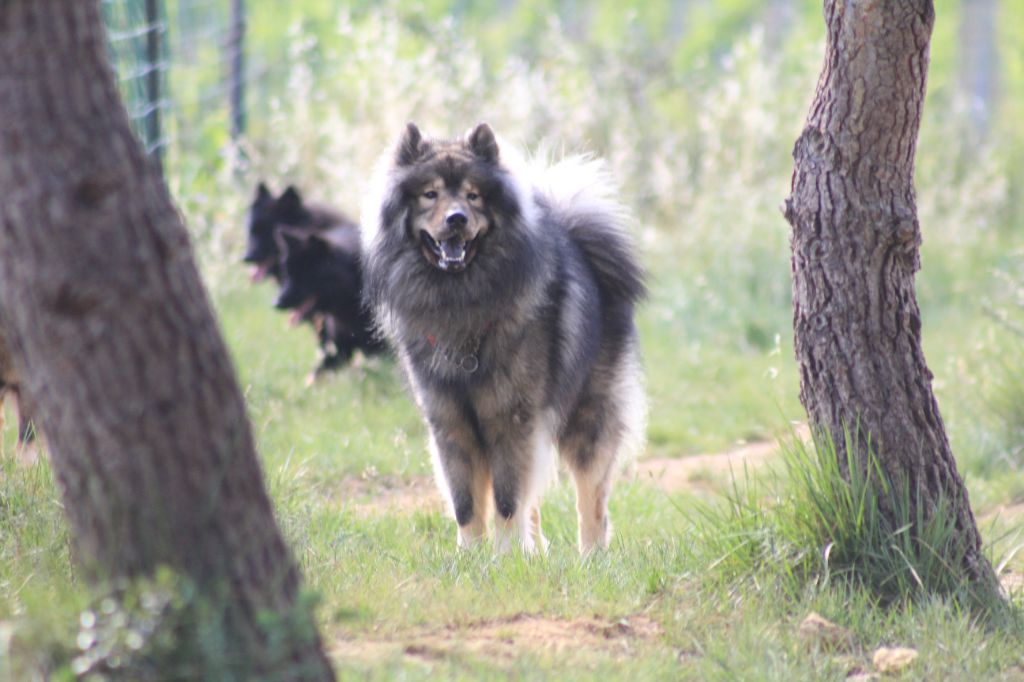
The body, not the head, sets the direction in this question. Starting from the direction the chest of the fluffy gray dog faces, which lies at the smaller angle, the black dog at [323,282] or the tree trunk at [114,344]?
the tree trunk

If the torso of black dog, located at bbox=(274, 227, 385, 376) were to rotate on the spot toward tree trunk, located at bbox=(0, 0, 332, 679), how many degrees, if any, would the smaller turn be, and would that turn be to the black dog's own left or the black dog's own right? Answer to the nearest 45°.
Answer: approximately 45° to the black dog's own left

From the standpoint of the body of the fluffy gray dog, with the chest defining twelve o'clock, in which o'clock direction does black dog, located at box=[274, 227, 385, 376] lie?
The black dog is roughly at 4 o'clock from the fluffy gray dog.

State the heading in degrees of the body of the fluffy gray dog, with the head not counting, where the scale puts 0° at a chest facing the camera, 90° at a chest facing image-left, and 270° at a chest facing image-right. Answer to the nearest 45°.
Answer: approximately 45°

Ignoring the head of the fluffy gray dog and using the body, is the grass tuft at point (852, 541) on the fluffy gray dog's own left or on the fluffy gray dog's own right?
on the fluffy gray dog's own left

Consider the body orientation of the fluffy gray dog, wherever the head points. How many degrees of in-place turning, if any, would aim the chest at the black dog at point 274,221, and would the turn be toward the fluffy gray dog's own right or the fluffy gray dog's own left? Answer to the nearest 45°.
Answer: approximately 135° to the fluffy gray dog's own right

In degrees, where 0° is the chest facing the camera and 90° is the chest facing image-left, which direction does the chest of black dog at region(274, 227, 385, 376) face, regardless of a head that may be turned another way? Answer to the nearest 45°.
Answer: approximately 45°

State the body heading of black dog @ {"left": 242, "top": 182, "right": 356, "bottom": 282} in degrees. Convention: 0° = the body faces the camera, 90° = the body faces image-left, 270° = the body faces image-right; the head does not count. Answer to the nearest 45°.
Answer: approximately 45°

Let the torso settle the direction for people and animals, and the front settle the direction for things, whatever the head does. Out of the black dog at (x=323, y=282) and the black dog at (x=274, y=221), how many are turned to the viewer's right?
0
